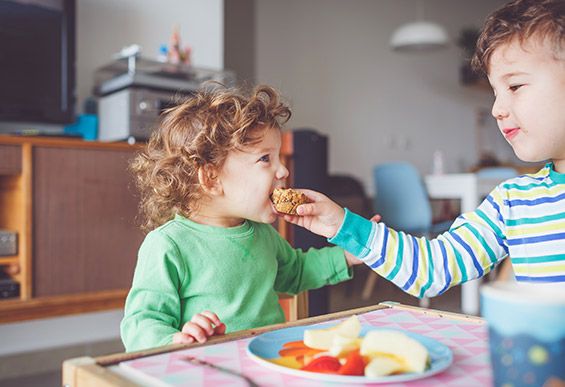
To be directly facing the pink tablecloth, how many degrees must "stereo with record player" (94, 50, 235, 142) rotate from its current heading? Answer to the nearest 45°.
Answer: approximately 45° to its right

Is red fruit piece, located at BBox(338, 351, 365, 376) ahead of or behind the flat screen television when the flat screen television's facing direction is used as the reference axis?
ahead

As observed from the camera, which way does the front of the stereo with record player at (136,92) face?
facing the viewer and to the right of the viewer

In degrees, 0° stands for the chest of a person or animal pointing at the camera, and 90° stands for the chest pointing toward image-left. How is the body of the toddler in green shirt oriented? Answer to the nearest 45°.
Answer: approximately 315°

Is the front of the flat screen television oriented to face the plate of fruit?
yes

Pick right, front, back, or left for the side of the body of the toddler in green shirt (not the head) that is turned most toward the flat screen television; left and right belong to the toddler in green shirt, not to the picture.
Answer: back

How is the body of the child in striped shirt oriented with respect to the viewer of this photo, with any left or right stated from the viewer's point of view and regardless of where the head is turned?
facing the viewer and to the left of the viewer

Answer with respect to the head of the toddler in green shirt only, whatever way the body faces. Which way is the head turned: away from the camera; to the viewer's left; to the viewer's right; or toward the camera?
to the viewer's right

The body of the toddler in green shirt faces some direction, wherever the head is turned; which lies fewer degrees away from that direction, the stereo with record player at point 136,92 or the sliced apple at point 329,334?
the sliced apple
